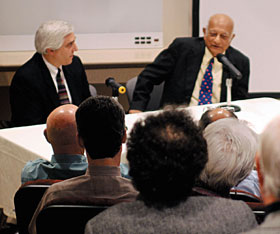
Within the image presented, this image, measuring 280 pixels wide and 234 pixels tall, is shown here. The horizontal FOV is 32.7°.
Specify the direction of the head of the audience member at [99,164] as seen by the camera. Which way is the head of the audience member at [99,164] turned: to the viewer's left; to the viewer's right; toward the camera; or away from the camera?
away from the camera

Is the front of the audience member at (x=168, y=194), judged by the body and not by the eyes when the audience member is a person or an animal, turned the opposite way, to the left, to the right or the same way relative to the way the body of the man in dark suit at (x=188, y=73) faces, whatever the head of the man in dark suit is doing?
the opposite way

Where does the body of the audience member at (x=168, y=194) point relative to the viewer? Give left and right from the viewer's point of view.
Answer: facing away from the viewer

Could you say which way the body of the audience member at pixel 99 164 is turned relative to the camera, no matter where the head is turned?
away from the camera

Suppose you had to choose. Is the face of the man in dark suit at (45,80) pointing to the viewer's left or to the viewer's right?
to the viewer's right

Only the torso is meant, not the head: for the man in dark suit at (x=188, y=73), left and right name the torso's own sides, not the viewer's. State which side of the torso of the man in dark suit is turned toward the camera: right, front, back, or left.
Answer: front

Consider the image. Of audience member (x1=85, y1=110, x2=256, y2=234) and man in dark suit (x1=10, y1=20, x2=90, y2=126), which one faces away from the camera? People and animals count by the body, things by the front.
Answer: the audience member

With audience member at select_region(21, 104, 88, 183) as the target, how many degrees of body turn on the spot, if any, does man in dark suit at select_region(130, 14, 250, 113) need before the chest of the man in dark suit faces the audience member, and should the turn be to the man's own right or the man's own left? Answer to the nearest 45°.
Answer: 0° — they already face them

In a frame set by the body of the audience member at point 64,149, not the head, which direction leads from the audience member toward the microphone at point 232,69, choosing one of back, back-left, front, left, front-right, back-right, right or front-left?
front-right

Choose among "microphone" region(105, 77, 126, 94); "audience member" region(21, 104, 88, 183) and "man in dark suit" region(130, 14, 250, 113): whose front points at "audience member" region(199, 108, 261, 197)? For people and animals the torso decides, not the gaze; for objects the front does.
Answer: the man in dark suit

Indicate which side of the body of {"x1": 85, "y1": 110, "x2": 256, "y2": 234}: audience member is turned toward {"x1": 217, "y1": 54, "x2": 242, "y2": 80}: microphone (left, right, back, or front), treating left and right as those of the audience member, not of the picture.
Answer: front

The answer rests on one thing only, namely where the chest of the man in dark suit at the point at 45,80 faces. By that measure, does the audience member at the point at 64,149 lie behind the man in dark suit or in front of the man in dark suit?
in front

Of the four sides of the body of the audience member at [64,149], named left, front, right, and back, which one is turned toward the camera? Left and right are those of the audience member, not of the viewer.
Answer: back

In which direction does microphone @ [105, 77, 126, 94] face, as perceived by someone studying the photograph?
facing away from the viewer and to the left of the viewer
